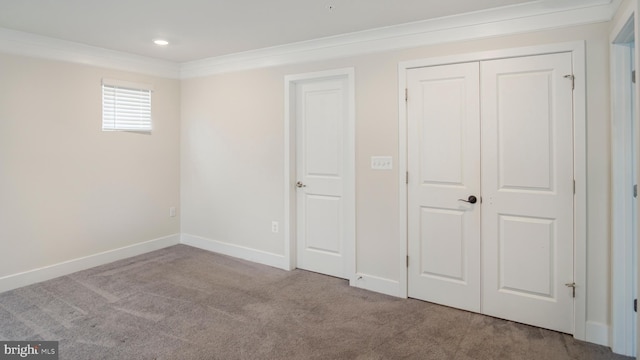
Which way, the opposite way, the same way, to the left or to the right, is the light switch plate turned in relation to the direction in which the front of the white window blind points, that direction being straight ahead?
to the right

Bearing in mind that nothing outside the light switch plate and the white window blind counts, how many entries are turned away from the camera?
0

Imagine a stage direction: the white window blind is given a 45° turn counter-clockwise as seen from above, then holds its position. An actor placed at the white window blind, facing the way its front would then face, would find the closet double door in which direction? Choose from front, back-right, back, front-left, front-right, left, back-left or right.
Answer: front-right

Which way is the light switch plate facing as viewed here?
toward the camera

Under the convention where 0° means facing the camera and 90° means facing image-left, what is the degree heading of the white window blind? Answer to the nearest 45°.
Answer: approximately 315°

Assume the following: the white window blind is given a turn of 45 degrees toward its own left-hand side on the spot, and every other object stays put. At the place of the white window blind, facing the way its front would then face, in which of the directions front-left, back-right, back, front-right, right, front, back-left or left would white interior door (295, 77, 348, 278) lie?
front-right

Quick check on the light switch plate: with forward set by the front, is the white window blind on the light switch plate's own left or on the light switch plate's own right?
on the light switch plate's own right

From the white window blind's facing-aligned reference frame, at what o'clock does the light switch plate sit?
The light switch plate is roughly at 12 o'clock from the white window blind.
